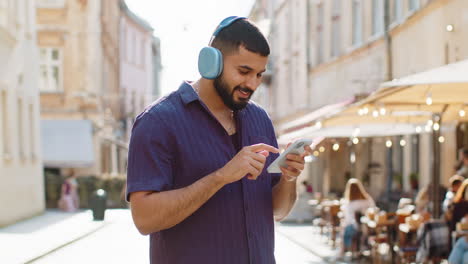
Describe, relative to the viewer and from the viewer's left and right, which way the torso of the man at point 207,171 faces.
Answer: facing the viewer and to the right of the viewer

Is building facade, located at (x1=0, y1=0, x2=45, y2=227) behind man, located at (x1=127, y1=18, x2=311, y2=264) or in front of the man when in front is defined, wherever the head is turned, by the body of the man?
behind

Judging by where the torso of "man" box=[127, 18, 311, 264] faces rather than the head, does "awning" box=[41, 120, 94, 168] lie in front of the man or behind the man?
behind

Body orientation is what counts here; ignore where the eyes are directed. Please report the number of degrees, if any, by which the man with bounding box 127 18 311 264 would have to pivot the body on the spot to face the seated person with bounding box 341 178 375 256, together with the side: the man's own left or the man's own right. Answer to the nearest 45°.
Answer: approximately 135° to the man's own left

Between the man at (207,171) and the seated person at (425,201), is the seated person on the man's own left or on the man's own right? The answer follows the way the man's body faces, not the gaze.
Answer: on the man's own left
